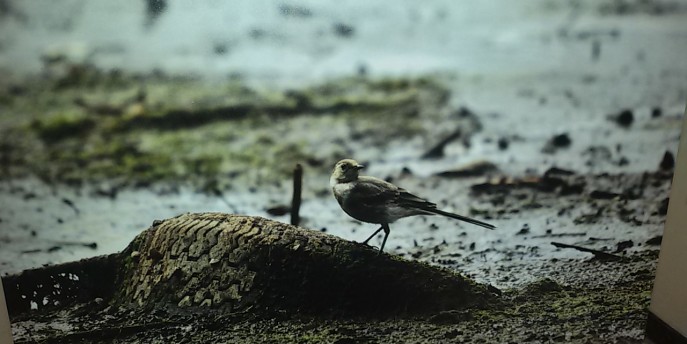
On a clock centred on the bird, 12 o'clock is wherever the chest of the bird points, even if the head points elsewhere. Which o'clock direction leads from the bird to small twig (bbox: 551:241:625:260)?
The small twig is roughly at 5 o'clock from the bird.

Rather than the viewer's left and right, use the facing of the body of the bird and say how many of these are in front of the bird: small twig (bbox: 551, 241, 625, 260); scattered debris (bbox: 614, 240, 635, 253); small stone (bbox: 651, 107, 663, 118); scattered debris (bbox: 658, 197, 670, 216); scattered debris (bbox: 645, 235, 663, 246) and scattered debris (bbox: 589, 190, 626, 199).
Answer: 0

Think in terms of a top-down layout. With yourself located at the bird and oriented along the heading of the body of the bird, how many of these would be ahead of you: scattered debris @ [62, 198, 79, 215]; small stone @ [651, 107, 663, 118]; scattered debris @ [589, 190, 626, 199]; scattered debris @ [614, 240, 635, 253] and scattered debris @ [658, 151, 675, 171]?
1

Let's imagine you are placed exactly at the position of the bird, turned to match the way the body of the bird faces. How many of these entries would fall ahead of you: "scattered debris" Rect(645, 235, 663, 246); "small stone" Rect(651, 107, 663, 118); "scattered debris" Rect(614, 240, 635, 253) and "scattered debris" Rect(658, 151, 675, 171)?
0

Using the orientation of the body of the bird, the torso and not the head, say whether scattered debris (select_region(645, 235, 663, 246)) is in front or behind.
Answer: behind

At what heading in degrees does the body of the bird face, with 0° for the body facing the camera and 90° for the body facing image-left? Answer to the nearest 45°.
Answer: approximately 90°

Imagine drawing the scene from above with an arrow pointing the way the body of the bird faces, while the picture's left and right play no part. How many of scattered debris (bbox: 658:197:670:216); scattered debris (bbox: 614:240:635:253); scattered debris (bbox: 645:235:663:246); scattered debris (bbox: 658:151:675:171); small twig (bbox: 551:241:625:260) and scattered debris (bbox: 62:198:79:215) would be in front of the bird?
1

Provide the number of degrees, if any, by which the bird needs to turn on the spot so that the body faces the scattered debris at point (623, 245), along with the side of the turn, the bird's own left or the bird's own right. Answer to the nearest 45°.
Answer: approximately 135° to the bird's own right
